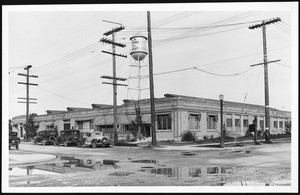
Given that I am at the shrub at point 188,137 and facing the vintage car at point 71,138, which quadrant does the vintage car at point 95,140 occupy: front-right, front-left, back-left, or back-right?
front-left

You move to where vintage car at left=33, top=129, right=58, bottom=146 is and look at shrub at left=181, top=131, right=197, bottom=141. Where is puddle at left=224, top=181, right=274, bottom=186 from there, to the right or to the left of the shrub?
right
